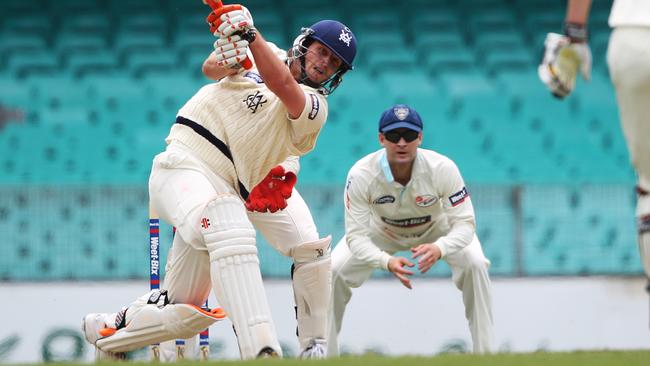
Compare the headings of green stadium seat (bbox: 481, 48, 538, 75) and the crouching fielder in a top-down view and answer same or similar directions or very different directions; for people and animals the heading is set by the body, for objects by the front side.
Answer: same or similar directions

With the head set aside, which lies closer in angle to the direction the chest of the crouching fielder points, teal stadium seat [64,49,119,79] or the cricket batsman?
the cricket batsman

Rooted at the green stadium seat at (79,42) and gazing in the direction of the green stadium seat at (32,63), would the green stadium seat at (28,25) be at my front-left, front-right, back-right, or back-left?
front-right

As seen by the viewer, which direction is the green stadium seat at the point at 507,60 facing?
toward the camera

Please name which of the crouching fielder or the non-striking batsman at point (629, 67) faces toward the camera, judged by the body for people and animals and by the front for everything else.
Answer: the crouching fielder

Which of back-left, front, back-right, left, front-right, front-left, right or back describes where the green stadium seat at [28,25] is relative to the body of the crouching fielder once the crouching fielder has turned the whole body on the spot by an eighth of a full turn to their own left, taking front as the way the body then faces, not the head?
back

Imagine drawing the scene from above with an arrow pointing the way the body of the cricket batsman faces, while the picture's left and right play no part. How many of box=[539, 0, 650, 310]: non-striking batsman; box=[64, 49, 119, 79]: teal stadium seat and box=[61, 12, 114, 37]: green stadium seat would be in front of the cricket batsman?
1

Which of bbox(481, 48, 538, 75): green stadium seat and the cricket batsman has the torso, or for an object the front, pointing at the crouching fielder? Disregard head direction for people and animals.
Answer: the green stadium seat

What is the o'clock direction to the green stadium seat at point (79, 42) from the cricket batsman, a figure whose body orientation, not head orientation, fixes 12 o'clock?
The green stadium seat is roughly at 7 o'clock from the cricket batsman.

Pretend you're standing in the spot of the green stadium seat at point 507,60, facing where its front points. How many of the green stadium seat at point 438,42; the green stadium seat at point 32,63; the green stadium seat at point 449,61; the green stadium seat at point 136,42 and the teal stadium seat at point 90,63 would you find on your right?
5

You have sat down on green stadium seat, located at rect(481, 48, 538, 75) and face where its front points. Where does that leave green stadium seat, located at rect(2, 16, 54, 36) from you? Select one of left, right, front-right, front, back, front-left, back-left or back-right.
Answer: right
